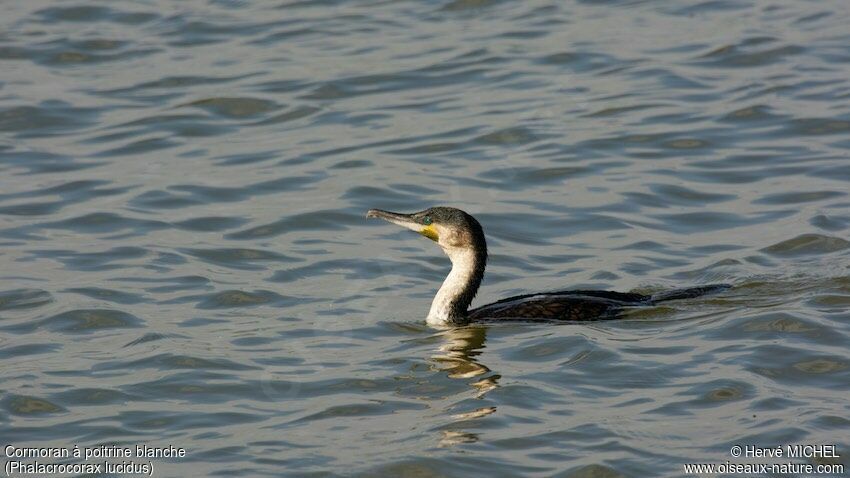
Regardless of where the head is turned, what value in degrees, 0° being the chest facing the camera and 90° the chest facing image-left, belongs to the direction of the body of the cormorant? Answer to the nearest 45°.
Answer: approximately 90°
